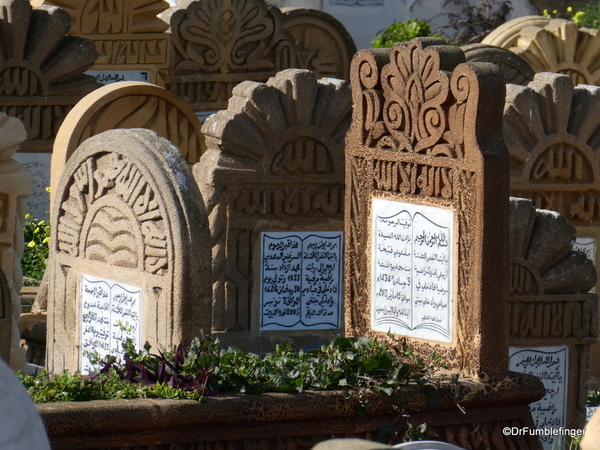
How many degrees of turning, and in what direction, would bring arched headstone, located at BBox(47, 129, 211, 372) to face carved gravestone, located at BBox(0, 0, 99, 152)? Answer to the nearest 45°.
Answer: approximately 135° to its right

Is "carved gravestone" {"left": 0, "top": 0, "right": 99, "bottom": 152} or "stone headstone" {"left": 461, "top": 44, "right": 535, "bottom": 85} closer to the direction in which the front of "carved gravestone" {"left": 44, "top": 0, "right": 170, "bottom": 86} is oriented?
the carved gravestone

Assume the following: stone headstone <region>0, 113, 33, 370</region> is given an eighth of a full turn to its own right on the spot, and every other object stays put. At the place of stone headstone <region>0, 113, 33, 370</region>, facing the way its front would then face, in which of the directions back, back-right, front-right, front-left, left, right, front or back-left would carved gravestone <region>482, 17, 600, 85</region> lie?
back

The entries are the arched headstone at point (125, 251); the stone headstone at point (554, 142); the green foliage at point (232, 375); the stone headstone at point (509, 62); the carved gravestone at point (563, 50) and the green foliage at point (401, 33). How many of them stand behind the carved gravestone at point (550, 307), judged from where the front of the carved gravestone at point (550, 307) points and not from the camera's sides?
4

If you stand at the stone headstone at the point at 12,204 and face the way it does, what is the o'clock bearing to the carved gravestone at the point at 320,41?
The carved gravestone is roughly at 7 o'clock from the stone headstone.

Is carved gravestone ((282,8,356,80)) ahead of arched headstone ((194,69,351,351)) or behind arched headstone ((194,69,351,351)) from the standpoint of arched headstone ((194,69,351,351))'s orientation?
behind

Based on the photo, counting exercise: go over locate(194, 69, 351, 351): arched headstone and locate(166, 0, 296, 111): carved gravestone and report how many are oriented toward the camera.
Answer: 2

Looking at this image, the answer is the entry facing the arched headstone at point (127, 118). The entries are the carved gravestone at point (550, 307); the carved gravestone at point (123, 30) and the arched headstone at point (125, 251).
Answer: the carved gravestone at point (123, 30)
